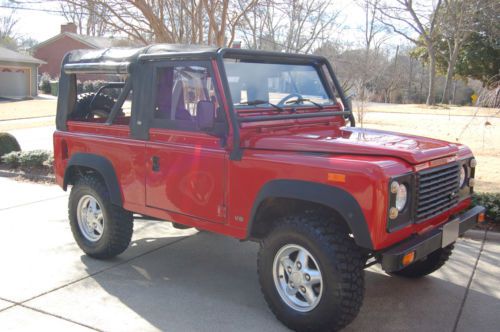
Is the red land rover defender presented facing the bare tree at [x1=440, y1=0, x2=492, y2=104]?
no

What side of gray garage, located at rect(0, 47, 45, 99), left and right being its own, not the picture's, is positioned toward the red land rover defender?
front

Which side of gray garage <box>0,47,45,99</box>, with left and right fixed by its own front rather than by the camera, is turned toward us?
front

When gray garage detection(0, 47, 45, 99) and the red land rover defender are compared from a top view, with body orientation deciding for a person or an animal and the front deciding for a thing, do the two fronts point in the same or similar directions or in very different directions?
same or similar directions

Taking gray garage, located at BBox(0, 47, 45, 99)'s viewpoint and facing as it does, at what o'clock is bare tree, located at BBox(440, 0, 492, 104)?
The bare tree is roughly at 10 o'clock from the gray garage.

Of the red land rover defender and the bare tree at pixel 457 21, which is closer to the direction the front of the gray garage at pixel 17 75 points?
the red land rover defender

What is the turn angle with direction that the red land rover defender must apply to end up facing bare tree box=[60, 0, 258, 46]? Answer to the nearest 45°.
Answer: approximately 135° to its left

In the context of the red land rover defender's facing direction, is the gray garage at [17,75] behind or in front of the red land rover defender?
behind

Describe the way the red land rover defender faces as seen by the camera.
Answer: facing the viewer and to the right of the viewer

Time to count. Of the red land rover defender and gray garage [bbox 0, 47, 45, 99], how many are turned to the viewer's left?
0
